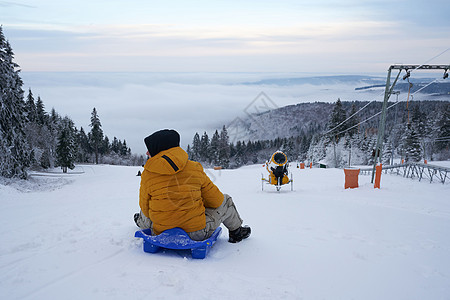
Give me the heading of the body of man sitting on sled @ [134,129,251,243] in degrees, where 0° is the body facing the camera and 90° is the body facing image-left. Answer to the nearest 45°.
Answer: approximately 180°

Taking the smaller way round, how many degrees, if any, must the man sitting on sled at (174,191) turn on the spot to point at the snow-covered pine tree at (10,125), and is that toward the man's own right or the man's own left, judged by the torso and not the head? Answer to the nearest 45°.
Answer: approximately 45° to the man's own left
